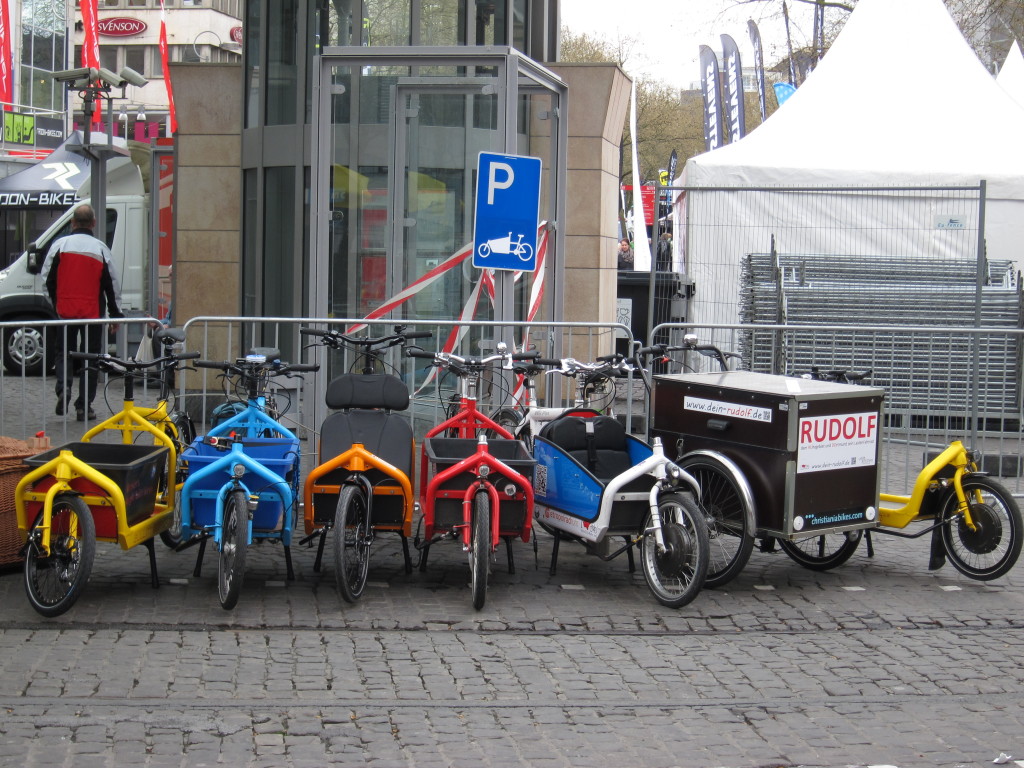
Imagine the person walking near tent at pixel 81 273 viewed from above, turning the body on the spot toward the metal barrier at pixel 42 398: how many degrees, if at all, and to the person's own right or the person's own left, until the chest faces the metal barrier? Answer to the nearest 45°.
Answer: approximately 180°

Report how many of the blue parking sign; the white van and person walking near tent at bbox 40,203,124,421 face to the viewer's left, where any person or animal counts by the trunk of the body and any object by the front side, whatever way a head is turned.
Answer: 1

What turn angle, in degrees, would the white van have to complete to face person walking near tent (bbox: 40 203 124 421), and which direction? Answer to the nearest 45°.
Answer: approximately 90° to its left

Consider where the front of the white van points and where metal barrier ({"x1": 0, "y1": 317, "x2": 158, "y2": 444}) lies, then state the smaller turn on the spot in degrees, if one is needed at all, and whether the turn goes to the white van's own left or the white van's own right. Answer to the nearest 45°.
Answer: approximately 90° to the white van's own left

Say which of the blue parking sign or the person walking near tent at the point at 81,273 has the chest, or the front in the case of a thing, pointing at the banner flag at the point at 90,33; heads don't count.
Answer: the person walking near tent

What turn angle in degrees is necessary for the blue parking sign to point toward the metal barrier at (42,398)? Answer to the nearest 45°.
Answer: approximately 90° to its right

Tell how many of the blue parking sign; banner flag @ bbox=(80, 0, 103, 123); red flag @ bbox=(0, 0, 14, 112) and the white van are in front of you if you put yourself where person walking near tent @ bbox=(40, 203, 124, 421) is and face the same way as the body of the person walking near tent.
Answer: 3

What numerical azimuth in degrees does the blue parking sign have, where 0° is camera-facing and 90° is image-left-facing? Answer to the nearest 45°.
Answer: approximately 0°

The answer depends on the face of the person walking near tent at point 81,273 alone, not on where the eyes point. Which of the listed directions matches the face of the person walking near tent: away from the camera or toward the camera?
away from the camera

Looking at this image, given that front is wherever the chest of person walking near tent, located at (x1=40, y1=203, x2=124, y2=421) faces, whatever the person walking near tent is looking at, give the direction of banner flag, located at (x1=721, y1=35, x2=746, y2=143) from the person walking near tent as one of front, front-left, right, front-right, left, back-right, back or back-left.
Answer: front-right

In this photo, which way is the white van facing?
to the viewer's left

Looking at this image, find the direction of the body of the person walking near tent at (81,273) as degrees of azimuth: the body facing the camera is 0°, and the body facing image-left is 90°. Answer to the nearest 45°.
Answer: approximately 180°

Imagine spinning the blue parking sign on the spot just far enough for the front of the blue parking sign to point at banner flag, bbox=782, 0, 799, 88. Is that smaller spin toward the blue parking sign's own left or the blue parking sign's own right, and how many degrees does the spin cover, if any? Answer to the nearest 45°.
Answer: approximately 180°

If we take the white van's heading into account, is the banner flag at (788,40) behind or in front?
behind

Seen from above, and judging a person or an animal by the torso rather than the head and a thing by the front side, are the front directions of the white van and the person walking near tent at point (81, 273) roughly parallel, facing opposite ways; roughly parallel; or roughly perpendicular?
roughly perpendicular

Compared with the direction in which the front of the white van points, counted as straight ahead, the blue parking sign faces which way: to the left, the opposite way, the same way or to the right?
to the left
